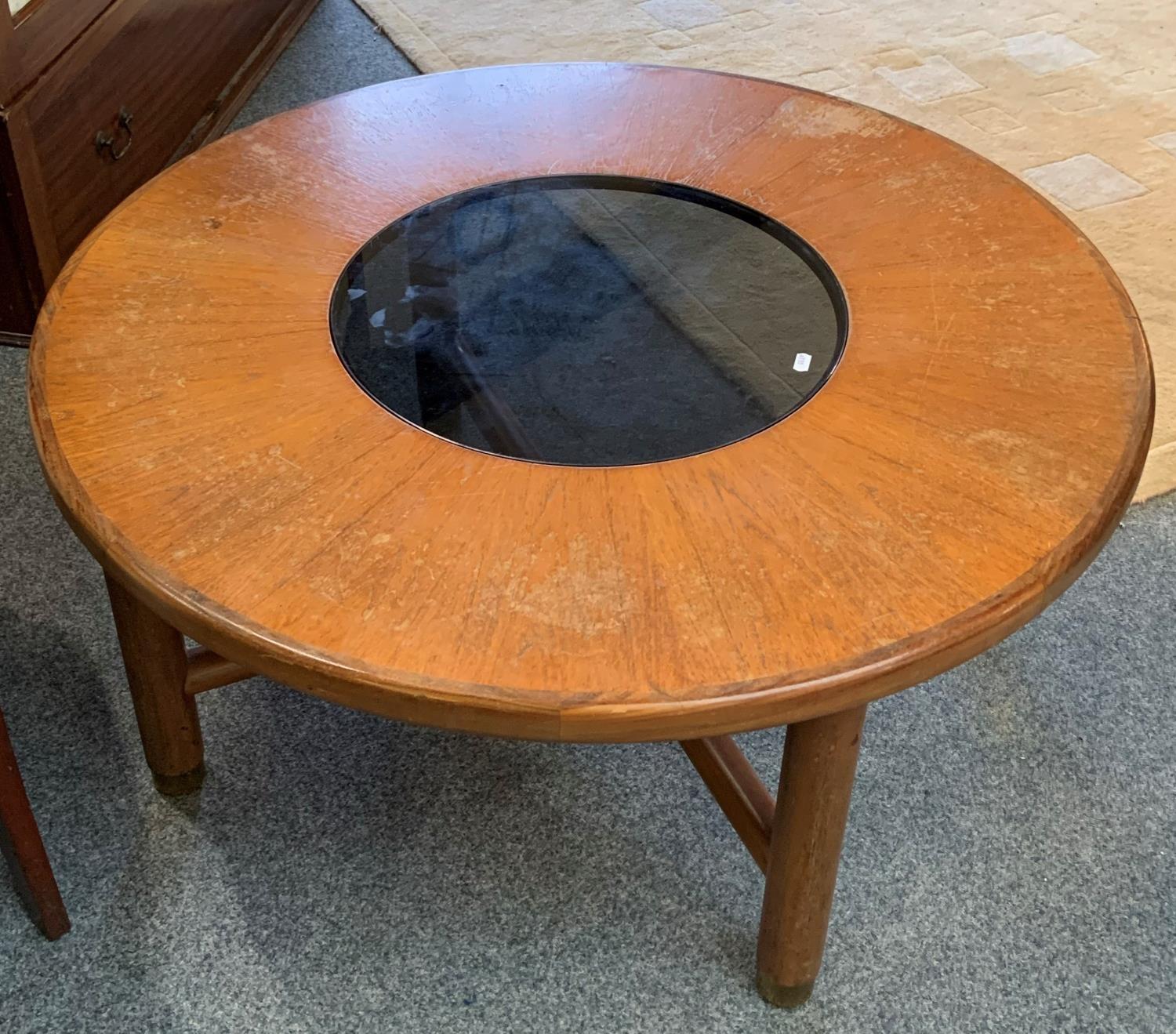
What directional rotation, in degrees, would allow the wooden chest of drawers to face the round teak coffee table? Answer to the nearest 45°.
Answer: approximately 45° to its right

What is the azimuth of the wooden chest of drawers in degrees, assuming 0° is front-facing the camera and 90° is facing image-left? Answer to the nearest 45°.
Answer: approximately 315°
